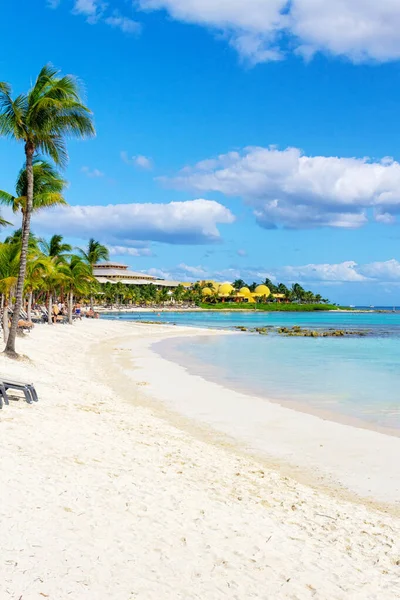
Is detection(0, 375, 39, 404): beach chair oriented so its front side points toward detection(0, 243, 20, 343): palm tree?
no

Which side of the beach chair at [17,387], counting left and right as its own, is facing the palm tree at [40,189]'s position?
left

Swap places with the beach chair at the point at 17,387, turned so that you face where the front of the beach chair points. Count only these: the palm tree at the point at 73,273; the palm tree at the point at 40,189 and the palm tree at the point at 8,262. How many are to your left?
3

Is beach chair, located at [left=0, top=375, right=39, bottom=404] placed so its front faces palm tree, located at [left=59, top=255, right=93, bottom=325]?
no

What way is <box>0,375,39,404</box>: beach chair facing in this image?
to the viewer's right
